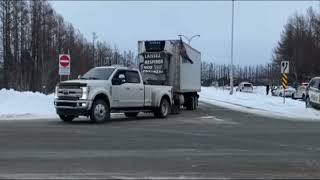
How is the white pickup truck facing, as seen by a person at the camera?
facing the viewer and to the left of the viewer

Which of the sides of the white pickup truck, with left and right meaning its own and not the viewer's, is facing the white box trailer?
back

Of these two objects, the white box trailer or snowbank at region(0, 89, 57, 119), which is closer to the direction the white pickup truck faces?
the snowbank

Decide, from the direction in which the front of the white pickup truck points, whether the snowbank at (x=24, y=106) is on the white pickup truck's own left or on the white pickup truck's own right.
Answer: on the white pickup truck's own right
